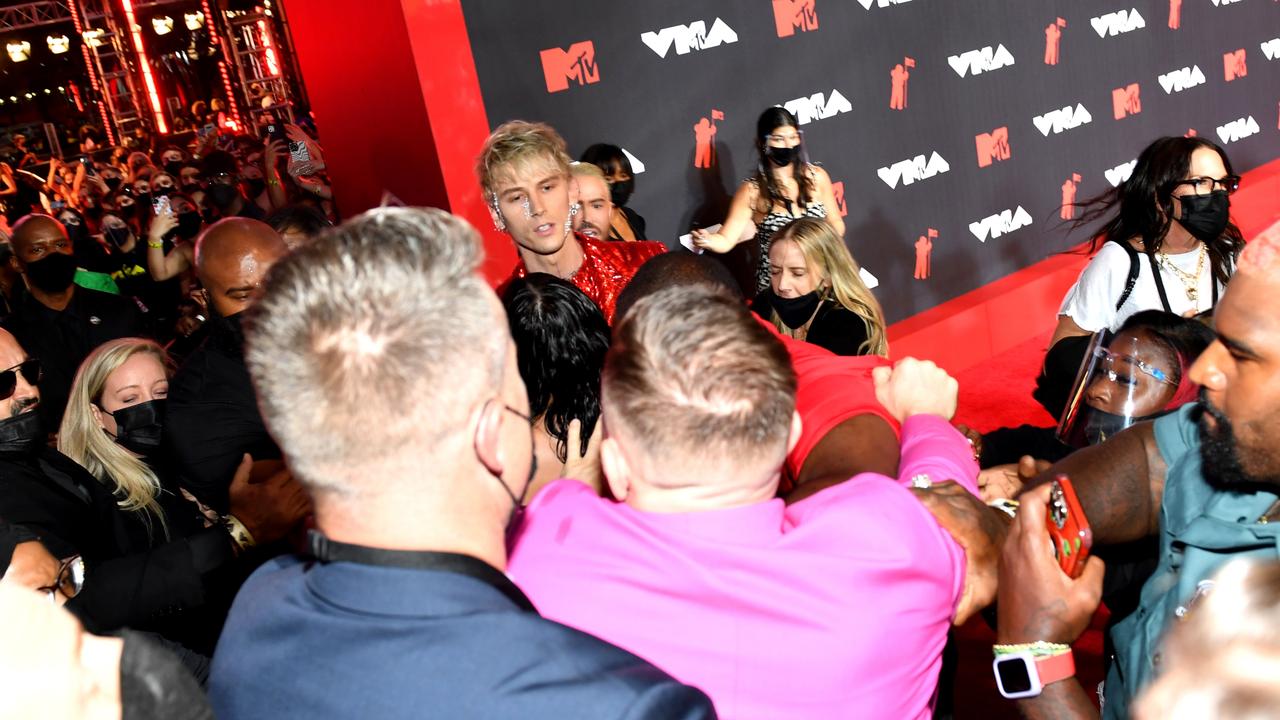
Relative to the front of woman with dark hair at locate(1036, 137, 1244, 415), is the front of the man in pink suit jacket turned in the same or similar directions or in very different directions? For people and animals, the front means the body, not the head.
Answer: very different directions

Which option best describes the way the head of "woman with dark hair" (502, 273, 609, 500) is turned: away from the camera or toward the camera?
away from the camera

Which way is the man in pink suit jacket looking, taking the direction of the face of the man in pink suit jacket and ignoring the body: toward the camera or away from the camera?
away from the camera

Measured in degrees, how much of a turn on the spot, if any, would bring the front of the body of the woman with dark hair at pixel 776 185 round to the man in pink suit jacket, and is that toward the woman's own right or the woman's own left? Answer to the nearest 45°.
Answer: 0° — they already face them

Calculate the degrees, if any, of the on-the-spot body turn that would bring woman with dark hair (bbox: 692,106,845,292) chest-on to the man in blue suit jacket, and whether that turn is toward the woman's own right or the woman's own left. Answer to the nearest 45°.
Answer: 0° — they already face them

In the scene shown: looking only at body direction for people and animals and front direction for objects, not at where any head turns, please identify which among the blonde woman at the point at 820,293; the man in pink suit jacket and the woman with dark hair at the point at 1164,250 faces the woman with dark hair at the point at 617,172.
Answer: the man in pink suit jacket

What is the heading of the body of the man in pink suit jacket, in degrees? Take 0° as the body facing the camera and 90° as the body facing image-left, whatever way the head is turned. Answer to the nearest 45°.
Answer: approximately 180°

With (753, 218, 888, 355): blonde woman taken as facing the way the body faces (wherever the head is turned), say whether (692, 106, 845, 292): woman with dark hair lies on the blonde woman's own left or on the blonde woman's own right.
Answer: on the blonde woman's own right

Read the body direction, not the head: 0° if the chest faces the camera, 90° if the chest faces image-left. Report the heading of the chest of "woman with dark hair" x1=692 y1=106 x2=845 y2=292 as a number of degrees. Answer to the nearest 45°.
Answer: approximately 0°

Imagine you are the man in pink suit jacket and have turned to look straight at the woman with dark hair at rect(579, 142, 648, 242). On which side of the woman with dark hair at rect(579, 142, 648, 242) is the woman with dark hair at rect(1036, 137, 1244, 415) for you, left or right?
right

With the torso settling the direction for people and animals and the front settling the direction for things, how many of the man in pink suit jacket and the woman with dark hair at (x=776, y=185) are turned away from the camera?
1

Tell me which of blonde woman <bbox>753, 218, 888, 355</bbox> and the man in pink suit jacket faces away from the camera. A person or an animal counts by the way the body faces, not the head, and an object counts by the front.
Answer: the man in pink suit jacket

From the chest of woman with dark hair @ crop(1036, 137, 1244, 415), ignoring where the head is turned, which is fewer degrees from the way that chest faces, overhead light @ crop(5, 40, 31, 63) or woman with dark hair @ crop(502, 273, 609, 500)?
the woman with dark hair
